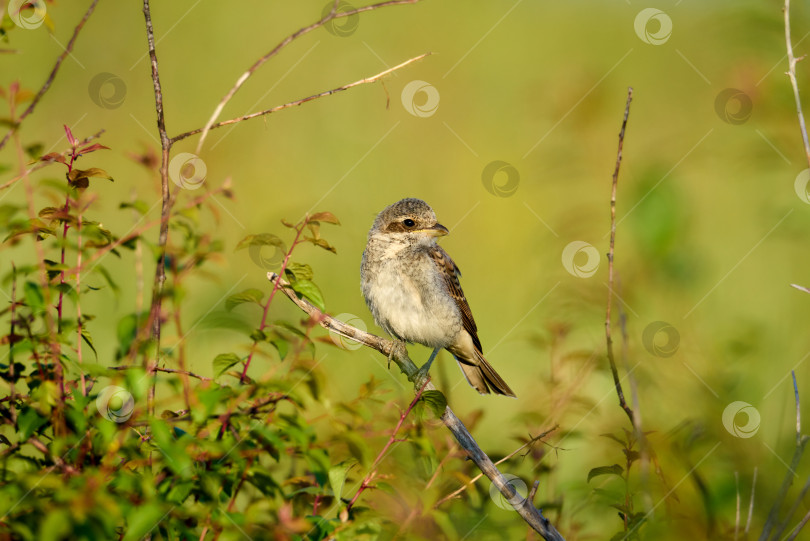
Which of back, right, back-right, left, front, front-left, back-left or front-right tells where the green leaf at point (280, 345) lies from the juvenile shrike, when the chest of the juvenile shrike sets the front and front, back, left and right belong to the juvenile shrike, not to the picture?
front-right

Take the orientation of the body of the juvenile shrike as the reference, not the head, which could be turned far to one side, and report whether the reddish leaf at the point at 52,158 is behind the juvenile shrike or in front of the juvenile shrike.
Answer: in front

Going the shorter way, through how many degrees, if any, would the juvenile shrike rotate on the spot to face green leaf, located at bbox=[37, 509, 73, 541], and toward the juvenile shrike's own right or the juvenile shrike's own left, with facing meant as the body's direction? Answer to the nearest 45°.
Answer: approximately 45° to the juvenile shrike's own left

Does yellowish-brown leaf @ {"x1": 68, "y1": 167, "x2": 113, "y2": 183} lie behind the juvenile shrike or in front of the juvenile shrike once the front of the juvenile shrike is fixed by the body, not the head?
in front

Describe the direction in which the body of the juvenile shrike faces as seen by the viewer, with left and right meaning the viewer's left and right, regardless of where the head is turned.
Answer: facing the viewer and to the left of the viewer
